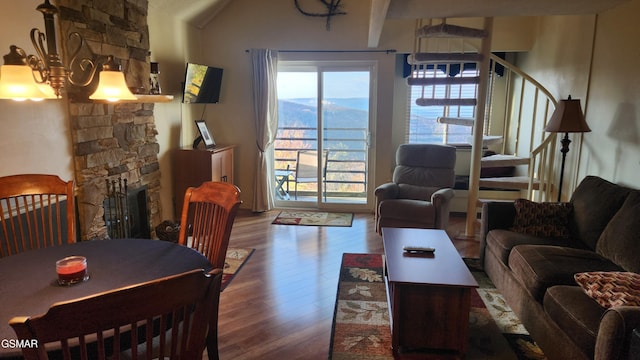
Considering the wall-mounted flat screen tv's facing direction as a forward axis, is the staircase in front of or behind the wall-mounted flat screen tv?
in front

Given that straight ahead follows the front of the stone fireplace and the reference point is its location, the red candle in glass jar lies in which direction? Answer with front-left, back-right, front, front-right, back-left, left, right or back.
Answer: front-right

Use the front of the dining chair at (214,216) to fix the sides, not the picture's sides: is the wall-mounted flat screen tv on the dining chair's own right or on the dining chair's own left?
on the dining chair's own right

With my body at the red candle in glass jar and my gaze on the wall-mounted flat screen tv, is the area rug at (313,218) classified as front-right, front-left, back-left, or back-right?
front-right

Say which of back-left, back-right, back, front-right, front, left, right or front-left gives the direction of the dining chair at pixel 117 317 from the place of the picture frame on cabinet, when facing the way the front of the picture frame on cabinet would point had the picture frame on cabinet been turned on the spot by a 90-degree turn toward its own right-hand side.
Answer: front-left

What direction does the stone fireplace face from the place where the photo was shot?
facing the viewer and to the right of the viewer

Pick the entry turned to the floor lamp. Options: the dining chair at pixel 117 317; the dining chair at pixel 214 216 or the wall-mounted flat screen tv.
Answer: the wall-mounted flat screen tv

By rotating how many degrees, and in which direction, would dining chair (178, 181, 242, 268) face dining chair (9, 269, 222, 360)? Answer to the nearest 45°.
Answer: approximately 45° to its left

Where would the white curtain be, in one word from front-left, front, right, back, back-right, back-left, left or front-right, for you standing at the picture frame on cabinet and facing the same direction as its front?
front-left

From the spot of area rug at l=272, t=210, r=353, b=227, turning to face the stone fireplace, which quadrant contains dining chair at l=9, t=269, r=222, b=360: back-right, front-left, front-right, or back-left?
front-left

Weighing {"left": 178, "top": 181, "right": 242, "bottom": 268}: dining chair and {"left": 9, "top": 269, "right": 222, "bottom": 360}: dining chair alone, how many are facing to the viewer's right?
0

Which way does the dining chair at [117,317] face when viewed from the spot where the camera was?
facing away from the viewer and to the left of the viewer

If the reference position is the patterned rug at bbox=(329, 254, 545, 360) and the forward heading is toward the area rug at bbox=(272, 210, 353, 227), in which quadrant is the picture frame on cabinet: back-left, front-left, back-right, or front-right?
front-left

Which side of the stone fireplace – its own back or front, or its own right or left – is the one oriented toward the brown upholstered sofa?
front

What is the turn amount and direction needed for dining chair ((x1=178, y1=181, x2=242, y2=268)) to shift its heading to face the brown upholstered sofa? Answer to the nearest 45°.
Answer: approximately 135° to its left
